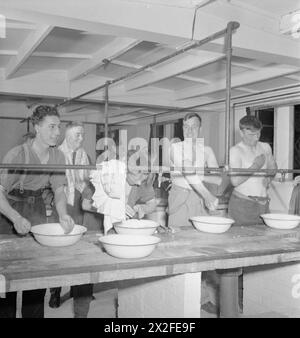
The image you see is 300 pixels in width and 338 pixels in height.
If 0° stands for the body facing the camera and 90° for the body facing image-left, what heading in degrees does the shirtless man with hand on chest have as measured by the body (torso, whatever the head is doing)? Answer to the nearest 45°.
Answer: approximately 315°

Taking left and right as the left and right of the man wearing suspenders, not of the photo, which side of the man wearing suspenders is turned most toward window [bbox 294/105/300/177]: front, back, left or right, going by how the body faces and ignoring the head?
left

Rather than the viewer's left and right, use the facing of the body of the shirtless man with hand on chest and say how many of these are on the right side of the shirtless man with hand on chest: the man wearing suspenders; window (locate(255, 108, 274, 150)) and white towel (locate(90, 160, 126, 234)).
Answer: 2

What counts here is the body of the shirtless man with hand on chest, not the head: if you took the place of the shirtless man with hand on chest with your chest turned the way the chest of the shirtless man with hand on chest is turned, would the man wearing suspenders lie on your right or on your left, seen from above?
on your right

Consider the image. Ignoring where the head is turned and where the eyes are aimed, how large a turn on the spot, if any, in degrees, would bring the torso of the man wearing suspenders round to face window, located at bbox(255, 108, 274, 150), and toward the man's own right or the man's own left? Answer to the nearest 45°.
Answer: approximately 90° to the man's own left

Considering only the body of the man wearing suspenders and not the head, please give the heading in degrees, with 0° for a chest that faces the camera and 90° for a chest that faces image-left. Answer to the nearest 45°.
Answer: approximately 315°

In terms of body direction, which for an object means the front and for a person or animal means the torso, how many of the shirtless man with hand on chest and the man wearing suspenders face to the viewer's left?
0

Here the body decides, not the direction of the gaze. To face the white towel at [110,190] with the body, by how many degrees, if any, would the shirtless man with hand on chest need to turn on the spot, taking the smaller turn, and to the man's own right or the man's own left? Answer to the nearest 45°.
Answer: approximately 90° to the man's own right

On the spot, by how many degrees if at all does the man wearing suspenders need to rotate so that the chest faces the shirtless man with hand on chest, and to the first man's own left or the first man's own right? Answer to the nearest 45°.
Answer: approximately 45° to the first man's own left

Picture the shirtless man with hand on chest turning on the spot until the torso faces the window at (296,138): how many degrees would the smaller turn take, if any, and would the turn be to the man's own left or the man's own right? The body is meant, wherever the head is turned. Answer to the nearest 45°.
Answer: approximately 135° to the man's own left

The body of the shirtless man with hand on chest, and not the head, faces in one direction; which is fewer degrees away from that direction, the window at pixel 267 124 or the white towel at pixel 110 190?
the white towel
